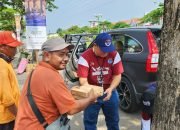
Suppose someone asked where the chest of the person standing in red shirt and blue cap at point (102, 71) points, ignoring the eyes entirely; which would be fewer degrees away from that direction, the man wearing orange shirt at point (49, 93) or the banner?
the man wearing orange shirt

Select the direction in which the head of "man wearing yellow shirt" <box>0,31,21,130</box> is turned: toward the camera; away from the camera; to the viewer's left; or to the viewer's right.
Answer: to the viewer's right

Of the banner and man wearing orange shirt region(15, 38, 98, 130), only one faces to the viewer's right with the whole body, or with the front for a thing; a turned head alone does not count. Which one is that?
the man wearing orange shirt

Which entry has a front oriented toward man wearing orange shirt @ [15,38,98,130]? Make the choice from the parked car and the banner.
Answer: the banner

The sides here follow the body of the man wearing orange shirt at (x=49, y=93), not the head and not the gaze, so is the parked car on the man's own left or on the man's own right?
on the man's own left

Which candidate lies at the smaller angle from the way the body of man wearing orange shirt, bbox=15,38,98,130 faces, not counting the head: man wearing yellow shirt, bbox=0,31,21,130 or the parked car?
the parked car

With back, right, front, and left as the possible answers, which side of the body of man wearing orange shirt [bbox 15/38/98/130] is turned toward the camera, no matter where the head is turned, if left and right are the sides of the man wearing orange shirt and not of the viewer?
right

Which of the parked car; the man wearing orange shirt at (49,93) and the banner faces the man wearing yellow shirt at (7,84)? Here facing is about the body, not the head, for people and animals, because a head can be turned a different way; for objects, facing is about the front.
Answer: the banner

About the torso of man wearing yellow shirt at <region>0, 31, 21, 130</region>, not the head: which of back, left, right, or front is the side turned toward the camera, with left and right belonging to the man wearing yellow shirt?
right

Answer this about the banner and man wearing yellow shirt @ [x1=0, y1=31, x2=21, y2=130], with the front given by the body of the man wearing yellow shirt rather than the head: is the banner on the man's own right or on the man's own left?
on the man's own left

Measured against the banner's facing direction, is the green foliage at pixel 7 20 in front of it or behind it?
behind

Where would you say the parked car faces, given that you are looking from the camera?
facing away from the viewer and to the left of the viewer
